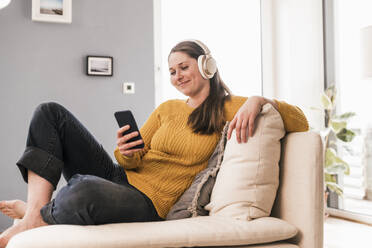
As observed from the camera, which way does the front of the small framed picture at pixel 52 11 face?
facing the viewer

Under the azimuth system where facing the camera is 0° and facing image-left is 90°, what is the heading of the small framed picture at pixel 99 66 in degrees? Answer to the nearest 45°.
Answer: approximately 0°

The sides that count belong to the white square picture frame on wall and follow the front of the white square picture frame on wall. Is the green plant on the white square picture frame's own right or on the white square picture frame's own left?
on the white square picture frame's own left

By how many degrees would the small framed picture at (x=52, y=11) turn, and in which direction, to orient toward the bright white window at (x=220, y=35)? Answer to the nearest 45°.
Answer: approximately 90° to its left

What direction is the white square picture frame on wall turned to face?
toward the camera

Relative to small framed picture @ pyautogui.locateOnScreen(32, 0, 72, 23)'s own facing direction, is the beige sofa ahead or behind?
ahead

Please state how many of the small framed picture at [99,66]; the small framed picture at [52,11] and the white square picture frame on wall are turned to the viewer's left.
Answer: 0

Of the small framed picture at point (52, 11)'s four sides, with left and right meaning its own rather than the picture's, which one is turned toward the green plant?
left
